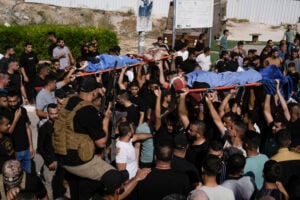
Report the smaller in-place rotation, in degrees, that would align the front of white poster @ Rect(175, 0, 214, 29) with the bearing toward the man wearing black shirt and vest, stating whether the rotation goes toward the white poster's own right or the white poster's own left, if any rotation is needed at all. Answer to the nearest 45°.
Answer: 0° — it already faces them

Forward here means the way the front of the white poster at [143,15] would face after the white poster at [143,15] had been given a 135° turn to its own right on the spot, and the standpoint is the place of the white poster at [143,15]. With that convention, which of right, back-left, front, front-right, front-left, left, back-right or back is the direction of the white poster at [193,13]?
right

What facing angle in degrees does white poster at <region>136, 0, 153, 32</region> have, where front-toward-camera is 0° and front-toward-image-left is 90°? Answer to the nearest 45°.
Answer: approximately 0°

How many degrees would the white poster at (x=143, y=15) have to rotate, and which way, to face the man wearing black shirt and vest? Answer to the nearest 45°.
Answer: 0° — it already faces them
